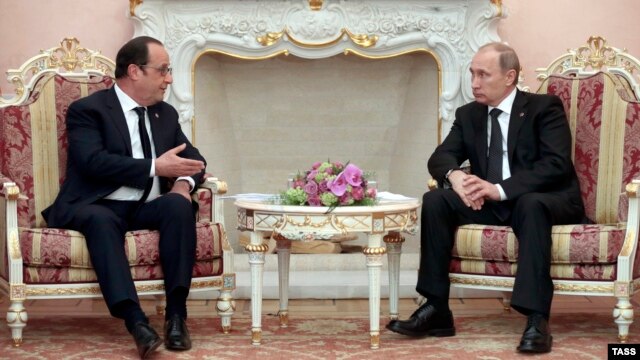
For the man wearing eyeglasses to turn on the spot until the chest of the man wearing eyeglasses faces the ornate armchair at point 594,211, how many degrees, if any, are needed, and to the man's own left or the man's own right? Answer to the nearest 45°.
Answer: approximately 45° to the man's own left

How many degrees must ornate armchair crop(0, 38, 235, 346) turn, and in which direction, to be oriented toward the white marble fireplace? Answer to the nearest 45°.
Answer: approximately 90° to its left

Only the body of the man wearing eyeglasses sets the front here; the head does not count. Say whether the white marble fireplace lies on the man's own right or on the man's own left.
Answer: on the man's own left

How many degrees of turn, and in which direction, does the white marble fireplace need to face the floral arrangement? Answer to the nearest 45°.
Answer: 0° — it already faces it

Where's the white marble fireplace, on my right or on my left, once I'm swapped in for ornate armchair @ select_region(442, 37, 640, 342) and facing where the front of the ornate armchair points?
on my right

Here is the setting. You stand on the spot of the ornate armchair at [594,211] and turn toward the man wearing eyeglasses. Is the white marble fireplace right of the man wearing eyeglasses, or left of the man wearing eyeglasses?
right

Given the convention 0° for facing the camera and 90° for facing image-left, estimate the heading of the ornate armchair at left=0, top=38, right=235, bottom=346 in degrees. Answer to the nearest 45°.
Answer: approximately 315°

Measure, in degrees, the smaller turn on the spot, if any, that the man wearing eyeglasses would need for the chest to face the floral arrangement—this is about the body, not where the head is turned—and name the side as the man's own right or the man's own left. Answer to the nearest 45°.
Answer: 0° — they already face it

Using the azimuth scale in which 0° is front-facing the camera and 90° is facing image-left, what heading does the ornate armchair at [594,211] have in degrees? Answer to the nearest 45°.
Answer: approximately 45°
